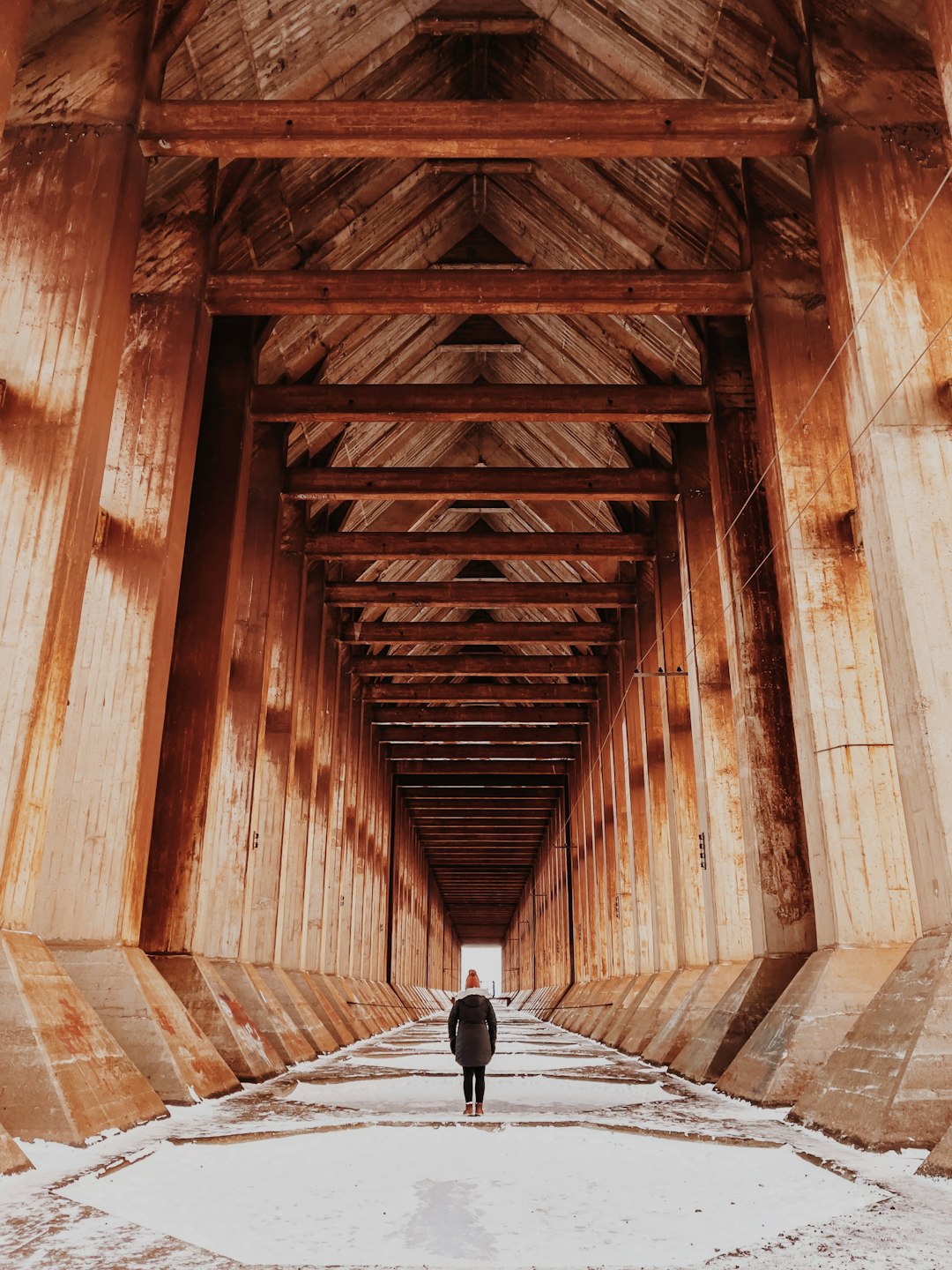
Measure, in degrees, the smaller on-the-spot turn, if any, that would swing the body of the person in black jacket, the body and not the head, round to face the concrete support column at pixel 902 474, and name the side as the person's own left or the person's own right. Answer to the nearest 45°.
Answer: approximately 135° to the person's own right

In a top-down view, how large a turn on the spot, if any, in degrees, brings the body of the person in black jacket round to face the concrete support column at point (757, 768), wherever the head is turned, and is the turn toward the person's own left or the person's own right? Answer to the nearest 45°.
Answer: approximately 45° to the person's own right

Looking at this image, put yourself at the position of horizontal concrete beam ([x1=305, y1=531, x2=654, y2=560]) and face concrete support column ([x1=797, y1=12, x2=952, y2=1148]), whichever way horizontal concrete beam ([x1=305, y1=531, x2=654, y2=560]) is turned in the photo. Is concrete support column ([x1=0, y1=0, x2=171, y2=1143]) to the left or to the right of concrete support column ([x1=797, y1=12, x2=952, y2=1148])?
right

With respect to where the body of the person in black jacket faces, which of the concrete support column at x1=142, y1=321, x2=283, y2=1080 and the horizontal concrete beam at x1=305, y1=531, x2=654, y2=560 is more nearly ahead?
the horizontal concrete beam

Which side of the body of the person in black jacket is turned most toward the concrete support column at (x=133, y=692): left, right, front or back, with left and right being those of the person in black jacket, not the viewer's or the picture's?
left

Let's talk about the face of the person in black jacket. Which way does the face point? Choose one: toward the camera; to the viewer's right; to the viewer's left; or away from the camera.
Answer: away from the camera

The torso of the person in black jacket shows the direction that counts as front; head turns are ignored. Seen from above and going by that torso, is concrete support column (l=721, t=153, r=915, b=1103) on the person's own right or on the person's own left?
on the person's own right

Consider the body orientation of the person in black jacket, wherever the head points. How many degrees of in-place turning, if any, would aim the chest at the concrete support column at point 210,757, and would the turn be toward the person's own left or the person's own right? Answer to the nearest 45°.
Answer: approximately 45° to the person's own left

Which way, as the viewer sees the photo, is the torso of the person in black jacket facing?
away from the camera

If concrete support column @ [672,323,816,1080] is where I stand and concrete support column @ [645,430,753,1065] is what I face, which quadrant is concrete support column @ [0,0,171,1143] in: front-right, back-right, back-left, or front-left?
back-left
